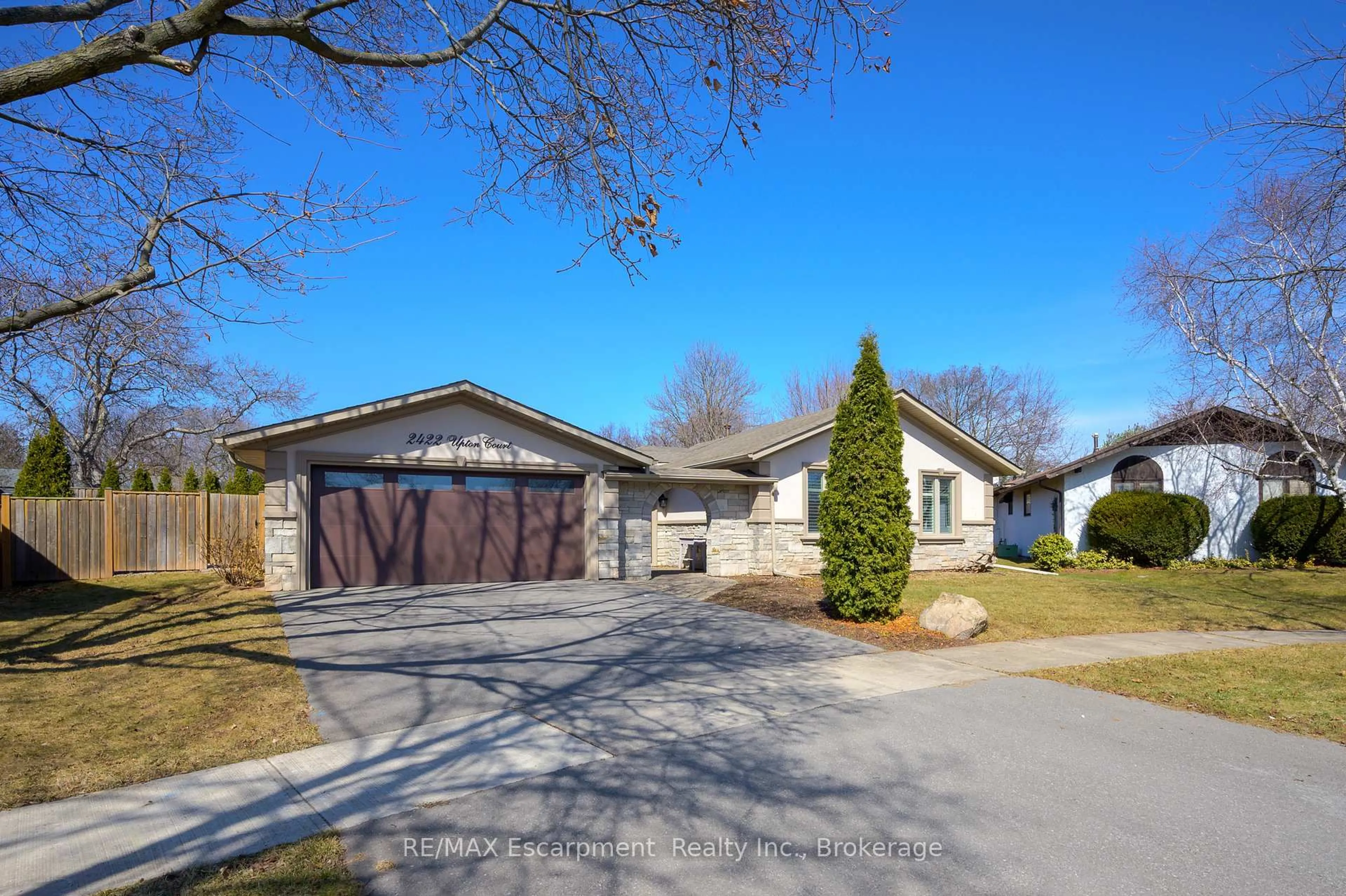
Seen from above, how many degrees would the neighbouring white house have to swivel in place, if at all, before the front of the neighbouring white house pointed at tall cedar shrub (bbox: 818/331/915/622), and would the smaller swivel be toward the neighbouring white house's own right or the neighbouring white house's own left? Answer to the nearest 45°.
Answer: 0° — it already faces it

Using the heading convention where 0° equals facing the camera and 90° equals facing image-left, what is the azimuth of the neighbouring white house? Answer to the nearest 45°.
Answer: approximately 0°

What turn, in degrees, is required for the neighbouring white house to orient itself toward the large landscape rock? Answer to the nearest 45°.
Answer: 0° — it already faces it

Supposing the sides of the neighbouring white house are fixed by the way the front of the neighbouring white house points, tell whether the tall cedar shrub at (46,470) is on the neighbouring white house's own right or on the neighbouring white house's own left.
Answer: on the neighbouring white house's own right

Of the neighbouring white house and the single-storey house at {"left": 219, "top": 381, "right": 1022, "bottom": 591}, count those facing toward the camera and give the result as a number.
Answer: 2

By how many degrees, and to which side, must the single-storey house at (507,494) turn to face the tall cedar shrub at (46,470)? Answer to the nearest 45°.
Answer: approximately 135° to its right

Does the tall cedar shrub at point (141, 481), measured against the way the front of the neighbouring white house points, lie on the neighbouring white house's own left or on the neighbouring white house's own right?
on the neighbouring white house's own right

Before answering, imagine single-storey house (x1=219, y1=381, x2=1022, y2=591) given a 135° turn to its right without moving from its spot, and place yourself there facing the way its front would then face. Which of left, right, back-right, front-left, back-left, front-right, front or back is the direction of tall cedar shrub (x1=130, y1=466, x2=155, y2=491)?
front

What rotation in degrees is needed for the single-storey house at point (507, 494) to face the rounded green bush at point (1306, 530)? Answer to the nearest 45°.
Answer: approximately 90° to its left

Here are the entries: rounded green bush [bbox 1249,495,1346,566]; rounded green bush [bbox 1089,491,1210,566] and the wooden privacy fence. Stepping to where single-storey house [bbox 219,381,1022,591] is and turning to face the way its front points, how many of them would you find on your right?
1

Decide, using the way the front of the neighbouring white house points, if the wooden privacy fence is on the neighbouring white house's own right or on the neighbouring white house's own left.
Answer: on the neighbouring white house's own right
